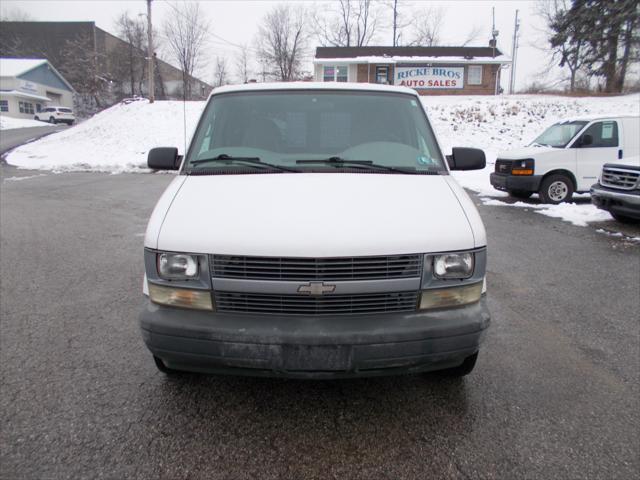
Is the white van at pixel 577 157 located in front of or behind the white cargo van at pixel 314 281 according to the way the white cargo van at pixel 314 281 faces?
behind

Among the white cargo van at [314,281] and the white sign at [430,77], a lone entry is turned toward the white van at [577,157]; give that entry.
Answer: the white sign

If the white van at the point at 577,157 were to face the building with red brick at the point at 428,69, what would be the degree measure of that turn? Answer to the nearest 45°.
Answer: approximately 135° to its right

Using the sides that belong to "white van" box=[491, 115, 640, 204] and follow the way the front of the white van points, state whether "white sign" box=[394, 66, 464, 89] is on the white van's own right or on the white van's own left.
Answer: on the white van's own right

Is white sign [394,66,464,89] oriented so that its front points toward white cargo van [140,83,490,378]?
yes

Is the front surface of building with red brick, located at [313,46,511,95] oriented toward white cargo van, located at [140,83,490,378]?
yes

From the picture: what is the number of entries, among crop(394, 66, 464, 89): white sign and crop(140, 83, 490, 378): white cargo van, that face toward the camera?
2

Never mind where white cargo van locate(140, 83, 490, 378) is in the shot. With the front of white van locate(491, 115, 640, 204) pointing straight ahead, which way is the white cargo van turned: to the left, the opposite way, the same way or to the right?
to the left

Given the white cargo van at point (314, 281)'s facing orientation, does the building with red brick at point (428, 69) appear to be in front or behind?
behind

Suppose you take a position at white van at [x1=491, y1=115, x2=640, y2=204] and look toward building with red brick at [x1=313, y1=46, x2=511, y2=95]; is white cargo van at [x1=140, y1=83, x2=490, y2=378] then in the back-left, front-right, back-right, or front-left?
back-left
